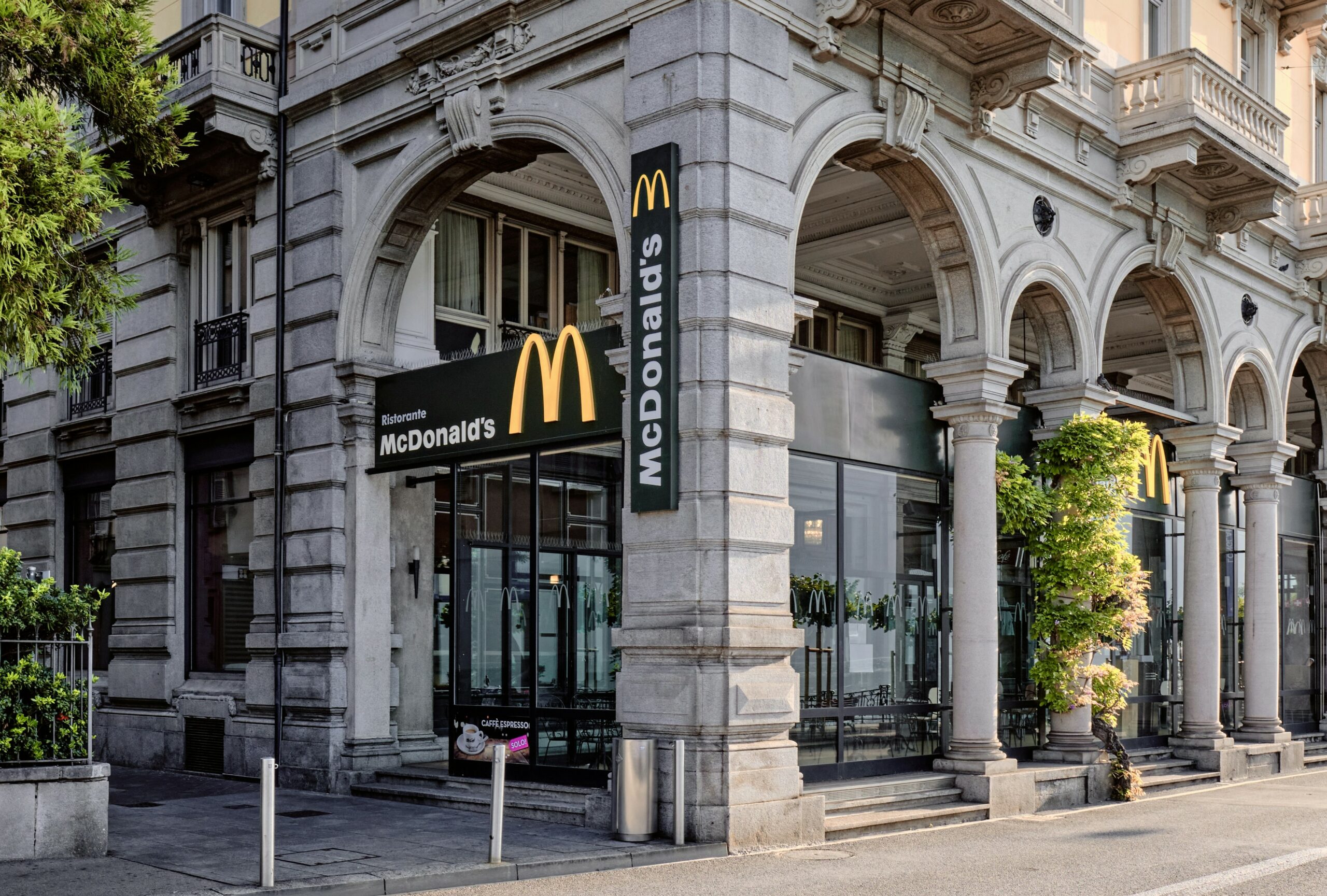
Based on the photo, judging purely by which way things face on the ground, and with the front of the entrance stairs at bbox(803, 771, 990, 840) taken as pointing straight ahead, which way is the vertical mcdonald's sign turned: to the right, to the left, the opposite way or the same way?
to the right

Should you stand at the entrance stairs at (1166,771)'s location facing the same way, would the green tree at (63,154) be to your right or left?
on your right

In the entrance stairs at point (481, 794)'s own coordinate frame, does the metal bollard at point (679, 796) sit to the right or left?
on its left

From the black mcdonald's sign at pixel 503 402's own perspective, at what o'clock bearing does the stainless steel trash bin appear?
The stainless steel trash bin is roughly at 10 o'clock from the black mcdonald's sign.

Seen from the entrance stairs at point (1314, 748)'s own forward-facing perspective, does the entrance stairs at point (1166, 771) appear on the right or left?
on its right

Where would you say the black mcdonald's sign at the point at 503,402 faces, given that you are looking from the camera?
facing the viewer and to the left of the viewer

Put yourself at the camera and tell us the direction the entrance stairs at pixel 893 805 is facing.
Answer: facing the viewer and to the right of the viewer

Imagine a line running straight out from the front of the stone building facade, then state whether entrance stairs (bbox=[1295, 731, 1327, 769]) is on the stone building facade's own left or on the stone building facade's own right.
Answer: on the stone building facade's own left

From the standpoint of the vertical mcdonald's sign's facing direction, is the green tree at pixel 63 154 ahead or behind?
ahead
